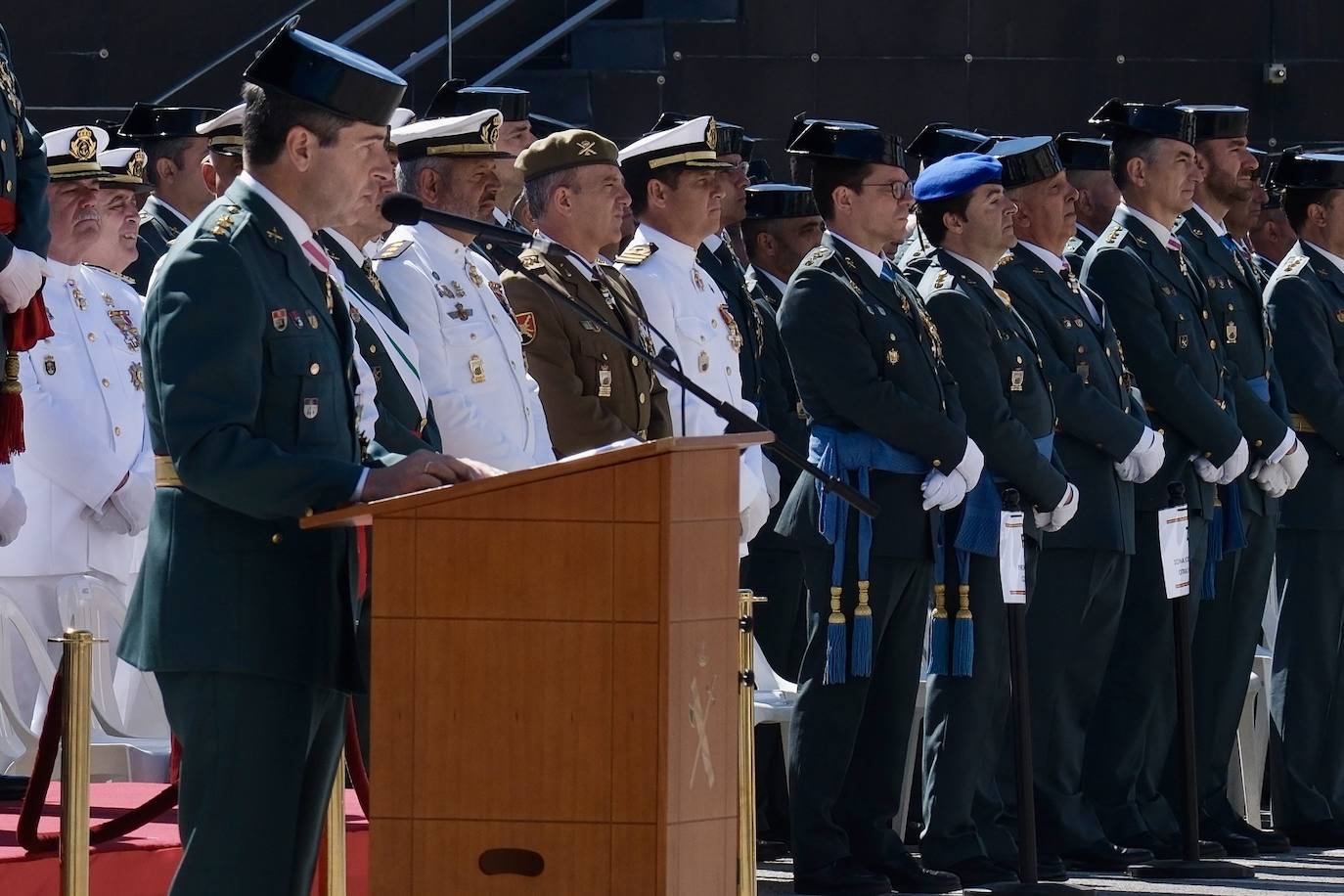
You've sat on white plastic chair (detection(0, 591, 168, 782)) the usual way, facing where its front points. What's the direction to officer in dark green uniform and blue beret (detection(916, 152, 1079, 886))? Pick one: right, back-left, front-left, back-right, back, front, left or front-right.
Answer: front-left

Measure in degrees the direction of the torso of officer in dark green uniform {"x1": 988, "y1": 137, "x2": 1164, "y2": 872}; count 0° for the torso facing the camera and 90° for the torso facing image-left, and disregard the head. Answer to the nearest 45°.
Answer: approximately 315°

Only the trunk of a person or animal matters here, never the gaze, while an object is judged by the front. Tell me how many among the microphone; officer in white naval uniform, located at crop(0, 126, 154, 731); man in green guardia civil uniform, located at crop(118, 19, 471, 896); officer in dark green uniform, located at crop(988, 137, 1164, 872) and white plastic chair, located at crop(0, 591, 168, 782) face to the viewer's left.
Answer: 1

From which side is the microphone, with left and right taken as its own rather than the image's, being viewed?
left

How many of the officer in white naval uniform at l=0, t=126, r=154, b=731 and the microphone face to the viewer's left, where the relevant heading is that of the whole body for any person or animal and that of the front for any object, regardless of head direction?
1

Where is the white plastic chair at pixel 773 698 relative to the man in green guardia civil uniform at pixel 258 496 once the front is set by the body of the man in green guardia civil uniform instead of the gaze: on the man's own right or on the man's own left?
on the man's own left

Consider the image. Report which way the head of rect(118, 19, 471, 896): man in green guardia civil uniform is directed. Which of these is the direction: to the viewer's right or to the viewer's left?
to the viewer's right

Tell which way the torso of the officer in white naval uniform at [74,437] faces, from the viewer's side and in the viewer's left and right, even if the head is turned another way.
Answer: facing the viewer and to the right of the viewer

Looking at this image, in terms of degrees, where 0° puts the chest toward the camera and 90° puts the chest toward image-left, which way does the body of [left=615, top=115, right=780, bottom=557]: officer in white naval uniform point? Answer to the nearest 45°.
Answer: approximately 315°

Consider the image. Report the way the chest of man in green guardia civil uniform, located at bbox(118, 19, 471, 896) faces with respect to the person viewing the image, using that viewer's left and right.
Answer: facing to the right of the viewer
